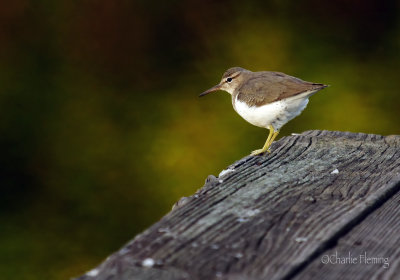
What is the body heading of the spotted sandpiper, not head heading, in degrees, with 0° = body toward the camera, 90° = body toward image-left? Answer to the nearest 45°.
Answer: approximately 90°
